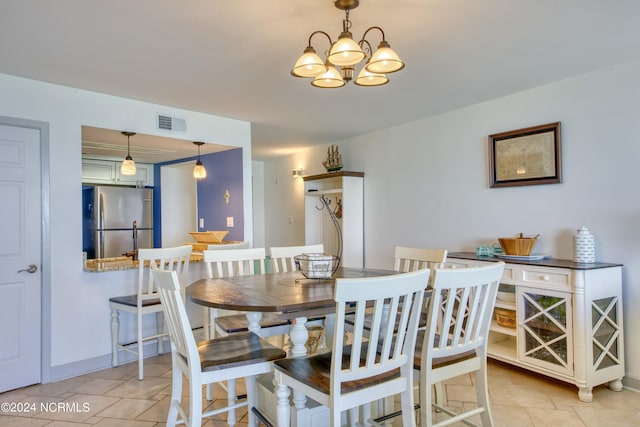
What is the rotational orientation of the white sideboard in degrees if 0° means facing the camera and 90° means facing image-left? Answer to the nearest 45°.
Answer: approximately 45°

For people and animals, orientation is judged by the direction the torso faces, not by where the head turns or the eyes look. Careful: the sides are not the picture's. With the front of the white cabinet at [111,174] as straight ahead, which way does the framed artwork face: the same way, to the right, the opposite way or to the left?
to the right

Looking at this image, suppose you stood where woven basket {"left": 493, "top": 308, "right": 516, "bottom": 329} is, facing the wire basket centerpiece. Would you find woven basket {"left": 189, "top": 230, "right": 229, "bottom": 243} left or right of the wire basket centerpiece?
right

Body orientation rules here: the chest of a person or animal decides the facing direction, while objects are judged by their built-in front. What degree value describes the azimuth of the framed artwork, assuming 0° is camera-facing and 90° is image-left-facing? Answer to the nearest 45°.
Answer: approximately 45°

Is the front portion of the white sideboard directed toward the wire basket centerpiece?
yes

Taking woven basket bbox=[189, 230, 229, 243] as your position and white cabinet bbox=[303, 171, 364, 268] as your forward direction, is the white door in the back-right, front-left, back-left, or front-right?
back-right

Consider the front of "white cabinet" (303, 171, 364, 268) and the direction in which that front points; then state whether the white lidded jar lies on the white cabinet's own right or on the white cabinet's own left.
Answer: on the white cabinet's own left

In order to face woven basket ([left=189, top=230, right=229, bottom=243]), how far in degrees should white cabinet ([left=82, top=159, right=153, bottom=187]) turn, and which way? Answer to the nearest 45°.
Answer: approximately 45° to its left

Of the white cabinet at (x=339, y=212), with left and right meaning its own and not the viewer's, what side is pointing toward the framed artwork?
left

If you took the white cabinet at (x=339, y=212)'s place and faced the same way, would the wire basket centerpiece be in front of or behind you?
in front

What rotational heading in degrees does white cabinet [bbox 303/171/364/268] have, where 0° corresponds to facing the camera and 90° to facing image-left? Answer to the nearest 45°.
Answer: approximately 45°
